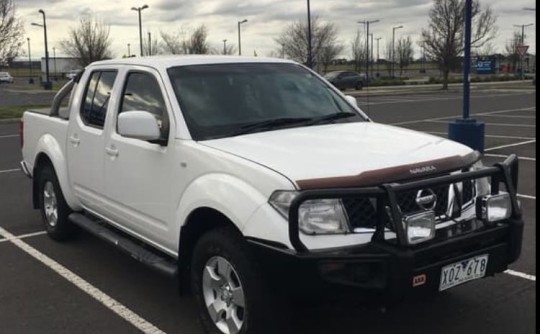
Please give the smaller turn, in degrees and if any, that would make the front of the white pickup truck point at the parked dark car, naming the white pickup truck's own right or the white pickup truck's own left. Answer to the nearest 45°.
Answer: approximately 135° to the white pickup truck's own left

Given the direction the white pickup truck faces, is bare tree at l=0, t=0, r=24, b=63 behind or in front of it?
behind

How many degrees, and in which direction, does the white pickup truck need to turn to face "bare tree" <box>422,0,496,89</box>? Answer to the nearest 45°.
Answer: approximately 135° to its left

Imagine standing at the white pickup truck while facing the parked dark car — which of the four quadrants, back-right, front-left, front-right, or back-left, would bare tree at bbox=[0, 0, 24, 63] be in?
front-left

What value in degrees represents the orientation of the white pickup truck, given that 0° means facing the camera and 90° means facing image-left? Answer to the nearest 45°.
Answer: approximately 315°

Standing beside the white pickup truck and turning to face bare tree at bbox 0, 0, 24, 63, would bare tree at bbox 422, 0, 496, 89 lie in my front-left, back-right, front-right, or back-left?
front-right
